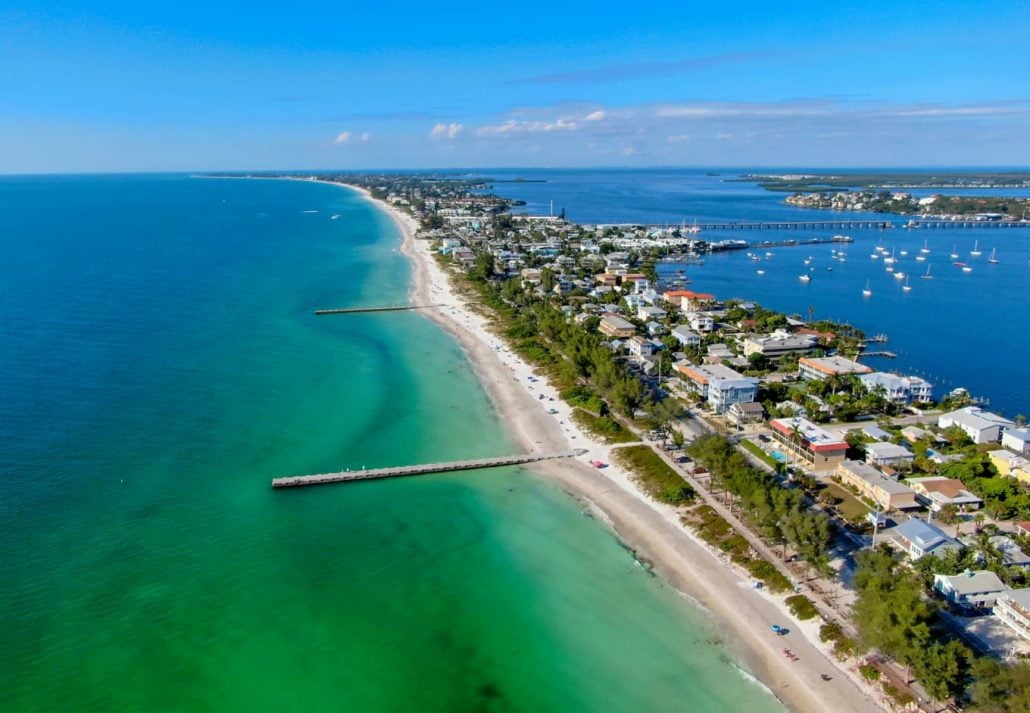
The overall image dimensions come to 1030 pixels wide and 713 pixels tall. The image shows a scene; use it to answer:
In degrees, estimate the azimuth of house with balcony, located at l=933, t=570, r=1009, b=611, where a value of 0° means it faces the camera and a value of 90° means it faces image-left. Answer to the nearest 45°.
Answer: approximately 45°

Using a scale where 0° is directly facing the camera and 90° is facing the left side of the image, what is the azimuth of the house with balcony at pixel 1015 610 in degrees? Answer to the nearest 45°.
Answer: approximately 45°

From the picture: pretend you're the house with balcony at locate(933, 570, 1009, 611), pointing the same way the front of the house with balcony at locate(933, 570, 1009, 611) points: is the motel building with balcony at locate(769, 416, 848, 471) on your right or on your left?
on your right

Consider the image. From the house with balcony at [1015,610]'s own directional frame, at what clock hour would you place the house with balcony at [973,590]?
the house with balcony at [973,590] is roughly at 2 o'clock from the house with balcony at [1015,610].

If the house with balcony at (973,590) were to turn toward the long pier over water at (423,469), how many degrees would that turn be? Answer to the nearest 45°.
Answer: approximately 45° to its right

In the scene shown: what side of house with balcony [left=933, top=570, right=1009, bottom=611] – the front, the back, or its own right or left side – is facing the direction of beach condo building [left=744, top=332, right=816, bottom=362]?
right

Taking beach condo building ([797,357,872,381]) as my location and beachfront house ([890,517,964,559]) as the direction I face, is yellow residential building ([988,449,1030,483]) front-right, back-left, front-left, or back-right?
front-left

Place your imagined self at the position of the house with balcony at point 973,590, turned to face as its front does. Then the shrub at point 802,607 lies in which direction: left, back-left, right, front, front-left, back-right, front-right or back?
front

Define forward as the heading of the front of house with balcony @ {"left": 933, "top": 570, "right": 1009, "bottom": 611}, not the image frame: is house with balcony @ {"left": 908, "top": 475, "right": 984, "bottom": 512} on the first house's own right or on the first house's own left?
on the first house's own right

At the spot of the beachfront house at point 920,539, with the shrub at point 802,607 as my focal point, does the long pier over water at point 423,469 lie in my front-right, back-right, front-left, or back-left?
front-right

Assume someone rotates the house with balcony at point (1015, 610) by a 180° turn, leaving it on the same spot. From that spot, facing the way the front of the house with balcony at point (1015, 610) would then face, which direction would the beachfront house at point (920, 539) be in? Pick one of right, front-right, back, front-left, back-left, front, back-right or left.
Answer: left

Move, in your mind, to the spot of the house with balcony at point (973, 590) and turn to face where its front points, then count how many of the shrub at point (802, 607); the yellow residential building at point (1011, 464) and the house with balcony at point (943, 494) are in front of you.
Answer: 1

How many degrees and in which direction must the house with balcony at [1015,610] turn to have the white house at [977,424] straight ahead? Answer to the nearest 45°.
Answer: approximately 135° to its right

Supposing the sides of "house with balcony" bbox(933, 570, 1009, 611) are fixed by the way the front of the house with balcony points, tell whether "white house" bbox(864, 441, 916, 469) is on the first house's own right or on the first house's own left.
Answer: on the first house's own right

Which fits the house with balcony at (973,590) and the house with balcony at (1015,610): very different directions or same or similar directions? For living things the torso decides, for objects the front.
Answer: same or similar directions

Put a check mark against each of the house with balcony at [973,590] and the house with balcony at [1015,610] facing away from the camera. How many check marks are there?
0
